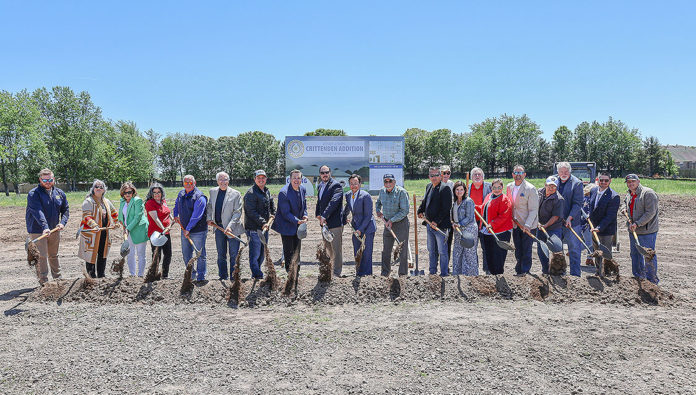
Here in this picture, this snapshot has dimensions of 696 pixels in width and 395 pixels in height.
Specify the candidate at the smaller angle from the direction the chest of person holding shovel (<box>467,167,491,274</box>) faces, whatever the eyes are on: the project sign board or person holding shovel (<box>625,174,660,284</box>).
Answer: the person holding shovel

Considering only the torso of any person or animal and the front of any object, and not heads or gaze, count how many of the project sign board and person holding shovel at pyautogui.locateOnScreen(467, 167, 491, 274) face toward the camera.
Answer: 2

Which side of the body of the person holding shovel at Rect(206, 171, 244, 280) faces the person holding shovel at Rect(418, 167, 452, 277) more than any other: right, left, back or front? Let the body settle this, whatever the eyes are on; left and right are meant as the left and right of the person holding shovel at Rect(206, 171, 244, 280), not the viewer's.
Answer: left

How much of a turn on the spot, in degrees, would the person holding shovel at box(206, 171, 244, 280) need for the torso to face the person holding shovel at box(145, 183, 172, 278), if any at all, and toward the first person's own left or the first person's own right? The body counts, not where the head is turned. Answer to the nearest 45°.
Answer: approximately 135° to the first person's own right

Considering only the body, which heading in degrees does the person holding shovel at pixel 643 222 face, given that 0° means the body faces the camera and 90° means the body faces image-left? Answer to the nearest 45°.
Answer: approximately 45°

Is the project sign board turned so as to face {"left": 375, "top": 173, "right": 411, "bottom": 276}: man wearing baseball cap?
yes

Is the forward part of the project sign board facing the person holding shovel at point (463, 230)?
yes

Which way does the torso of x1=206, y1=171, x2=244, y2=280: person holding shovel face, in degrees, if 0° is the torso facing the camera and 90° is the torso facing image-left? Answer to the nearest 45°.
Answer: approximately 0°

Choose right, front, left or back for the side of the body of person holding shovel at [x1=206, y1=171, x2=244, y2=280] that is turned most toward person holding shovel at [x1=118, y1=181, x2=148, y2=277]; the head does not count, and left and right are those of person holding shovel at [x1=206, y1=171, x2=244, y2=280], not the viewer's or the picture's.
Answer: right
